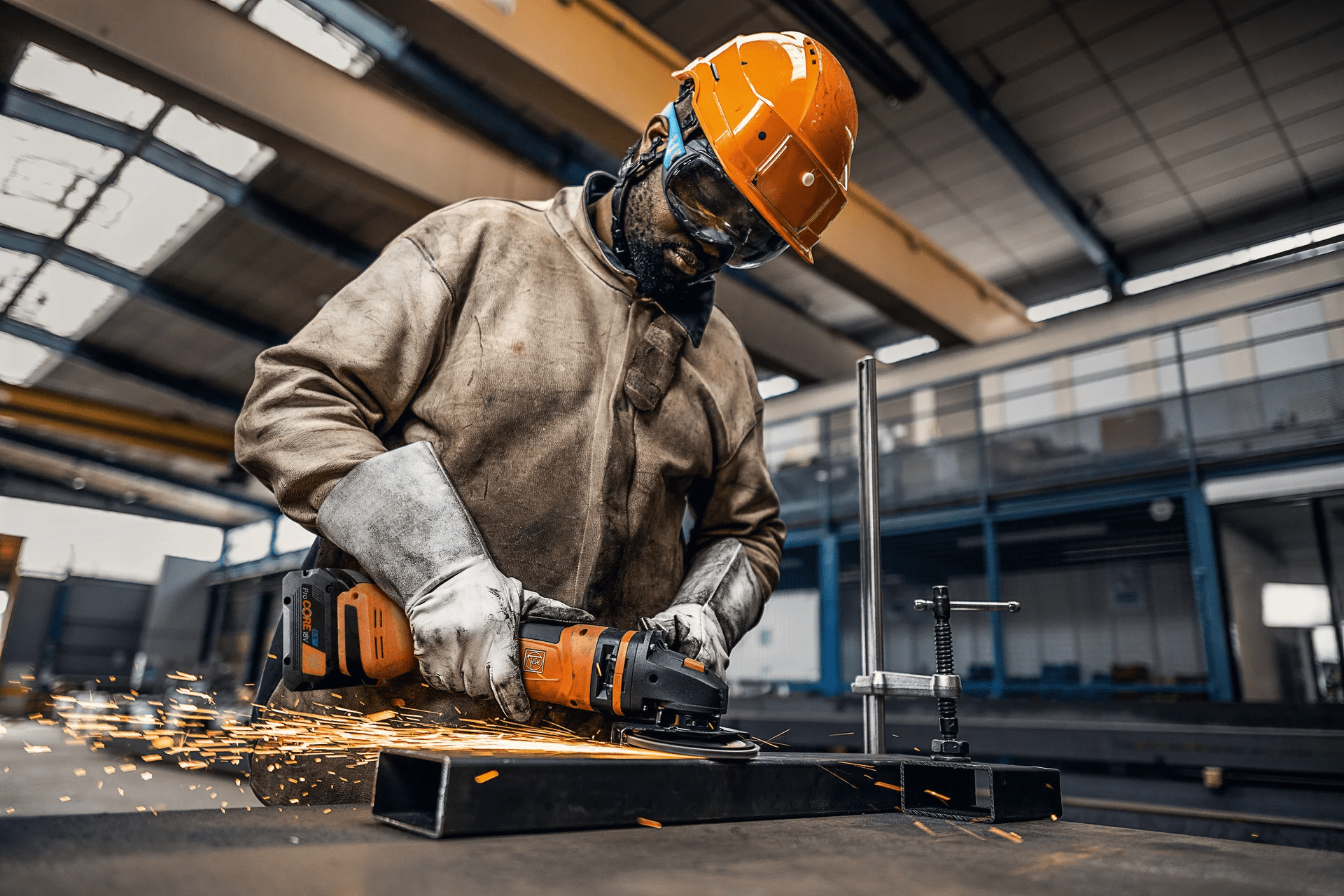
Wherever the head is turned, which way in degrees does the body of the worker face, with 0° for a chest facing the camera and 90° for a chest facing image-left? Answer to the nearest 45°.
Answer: approximately 315°

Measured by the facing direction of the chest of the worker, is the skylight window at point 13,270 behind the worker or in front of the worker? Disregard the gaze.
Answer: behind

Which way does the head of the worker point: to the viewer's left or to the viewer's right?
to the viewer's right

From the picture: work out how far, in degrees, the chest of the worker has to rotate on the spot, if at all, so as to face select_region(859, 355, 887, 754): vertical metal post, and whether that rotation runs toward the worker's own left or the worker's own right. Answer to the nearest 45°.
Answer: approximately 45° to the worker's own left

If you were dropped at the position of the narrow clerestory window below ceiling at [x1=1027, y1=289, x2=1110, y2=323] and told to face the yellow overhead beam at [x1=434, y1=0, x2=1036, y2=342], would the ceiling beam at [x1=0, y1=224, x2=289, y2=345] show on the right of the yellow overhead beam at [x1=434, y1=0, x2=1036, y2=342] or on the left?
right

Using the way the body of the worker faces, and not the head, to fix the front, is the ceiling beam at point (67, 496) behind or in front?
behind

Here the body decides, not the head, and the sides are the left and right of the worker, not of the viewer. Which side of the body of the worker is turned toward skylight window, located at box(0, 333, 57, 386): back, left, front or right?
back

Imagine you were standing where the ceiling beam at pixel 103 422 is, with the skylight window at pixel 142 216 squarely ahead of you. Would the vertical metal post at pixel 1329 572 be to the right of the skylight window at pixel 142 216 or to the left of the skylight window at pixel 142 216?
left

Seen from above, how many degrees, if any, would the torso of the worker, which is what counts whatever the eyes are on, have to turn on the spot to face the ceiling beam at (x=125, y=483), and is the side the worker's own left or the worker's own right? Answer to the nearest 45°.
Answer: approximately 180°

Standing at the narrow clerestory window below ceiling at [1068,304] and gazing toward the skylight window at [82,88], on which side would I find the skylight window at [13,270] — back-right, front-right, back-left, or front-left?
front-right
